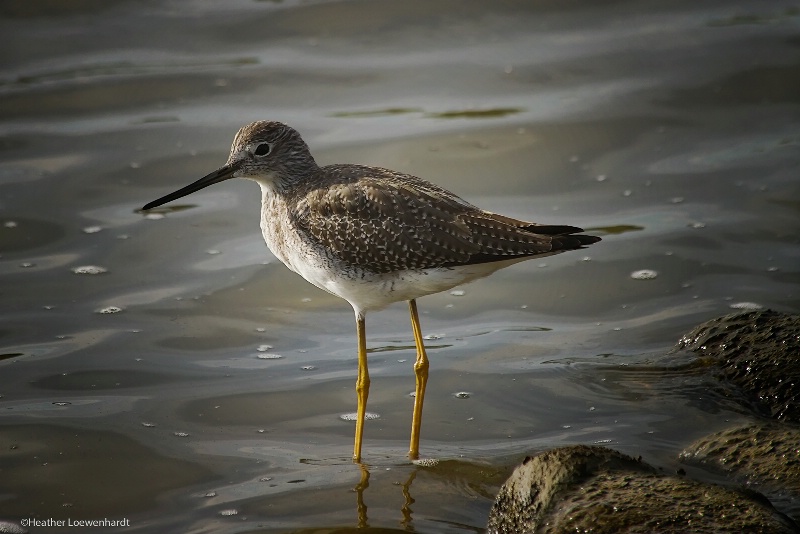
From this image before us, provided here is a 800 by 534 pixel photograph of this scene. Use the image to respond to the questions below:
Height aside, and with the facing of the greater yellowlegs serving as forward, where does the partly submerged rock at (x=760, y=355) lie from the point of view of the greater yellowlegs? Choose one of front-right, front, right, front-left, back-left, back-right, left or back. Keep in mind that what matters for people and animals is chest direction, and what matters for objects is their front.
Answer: back

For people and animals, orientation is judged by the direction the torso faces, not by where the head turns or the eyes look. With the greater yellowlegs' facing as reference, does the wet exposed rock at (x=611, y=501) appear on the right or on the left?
on its left

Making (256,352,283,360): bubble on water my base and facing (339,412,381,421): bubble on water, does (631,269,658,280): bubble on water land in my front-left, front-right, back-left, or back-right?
front-left

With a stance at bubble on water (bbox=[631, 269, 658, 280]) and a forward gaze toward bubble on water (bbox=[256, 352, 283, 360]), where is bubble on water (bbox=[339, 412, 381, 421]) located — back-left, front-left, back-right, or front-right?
front-left

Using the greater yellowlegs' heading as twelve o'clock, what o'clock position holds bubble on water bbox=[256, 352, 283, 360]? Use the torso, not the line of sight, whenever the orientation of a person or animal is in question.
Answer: The bubble on water is roughly at 2 o'clock from the greater yellowlegs.

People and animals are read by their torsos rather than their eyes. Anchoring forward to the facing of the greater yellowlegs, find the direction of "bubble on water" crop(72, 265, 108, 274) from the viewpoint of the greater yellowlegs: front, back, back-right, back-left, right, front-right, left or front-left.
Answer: front-right

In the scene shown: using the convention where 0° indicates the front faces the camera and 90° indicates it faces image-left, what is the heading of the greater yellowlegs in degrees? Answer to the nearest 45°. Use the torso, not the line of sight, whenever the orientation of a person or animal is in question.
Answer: approximately 90°

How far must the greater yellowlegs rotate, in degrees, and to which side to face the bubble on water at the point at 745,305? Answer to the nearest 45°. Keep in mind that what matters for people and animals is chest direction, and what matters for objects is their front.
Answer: approximately 135° to its right

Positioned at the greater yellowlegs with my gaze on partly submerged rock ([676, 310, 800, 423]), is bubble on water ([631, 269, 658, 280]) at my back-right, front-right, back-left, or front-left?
front-left

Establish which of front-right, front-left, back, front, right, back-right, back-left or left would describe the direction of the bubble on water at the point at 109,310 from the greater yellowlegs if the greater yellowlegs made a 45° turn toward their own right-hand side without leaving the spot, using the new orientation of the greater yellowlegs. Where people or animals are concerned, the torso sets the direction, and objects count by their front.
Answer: front

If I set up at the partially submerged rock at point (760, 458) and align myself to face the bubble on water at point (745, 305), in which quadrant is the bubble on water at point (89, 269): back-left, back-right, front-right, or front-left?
front-left
